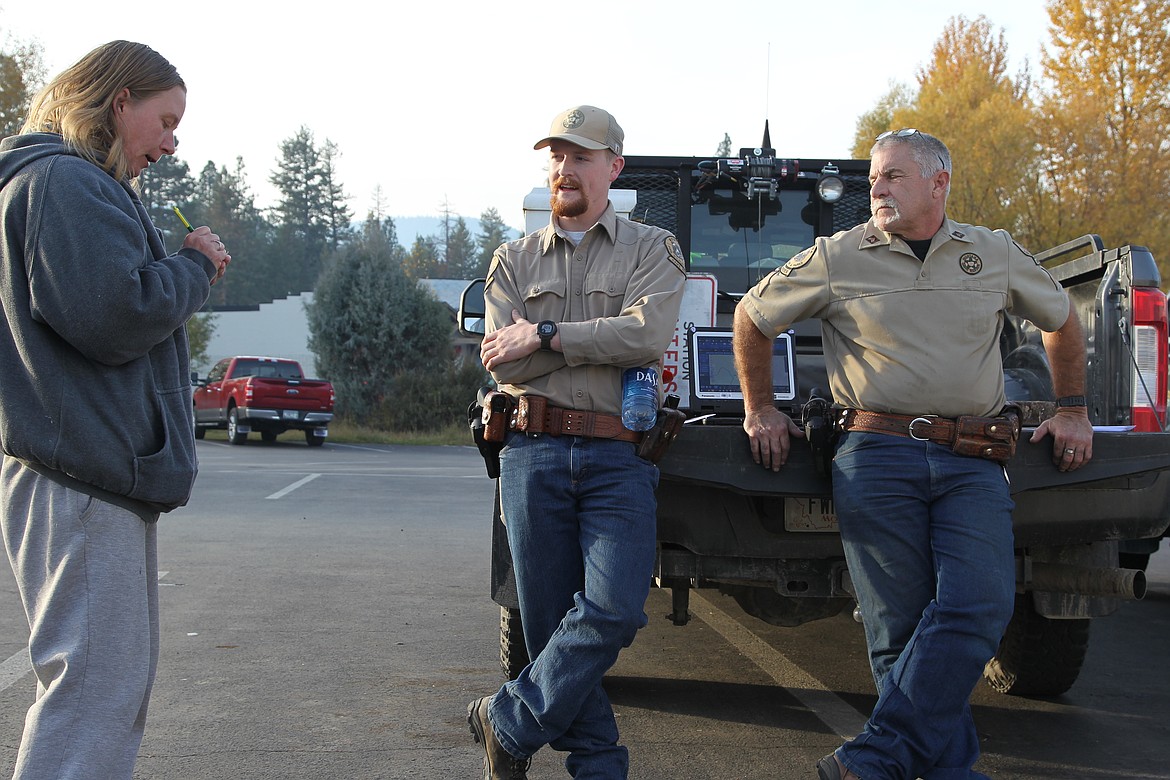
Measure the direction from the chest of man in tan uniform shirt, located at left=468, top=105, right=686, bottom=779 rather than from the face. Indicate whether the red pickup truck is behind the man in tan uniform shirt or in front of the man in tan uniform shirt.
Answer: behind

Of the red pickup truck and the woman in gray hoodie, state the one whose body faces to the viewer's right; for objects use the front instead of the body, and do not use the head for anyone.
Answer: the woman in gray hoodie

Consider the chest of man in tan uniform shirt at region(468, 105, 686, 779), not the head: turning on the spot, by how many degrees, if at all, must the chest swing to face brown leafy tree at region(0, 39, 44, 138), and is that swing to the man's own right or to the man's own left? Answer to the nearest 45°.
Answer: approximately 135° to the man's own right

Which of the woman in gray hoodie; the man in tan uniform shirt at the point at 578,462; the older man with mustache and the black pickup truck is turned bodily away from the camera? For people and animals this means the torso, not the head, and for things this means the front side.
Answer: the black pickup truck

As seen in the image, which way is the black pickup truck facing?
away from the camera

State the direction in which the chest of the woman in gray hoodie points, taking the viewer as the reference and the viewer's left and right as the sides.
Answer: facing to the right of the viewer

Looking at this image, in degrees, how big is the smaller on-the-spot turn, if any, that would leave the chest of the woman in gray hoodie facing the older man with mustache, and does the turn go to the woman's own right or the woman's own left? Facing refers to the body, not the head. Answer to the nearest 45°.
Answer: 0° — they already face them

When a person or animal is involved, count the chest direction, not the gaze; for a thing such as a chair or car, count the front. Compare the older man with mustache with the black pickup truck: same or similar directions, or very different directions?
very different directions

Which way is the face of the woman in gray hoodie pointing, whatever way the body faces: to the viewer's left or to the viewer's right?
to the viewer's right

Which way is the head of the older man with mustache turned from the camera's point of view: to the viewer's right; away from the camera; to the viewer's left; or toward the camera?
to the viewer's left

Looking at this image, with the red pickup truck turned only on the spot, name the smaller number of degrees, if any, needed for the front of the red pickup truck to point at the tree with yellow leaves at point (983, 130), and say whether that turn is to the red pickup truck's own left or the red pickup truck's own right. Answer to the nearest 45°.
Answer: approximately 135° to the red pickup truck's own right

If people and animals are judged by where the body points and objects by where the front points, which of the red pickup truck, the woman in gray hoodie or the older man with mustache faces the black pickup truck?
the woman in gray hoodie

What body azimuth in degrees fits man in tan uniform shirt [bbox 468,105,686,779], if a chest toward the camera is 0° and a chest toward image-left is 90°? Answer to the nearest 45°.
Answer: approximately 0°
